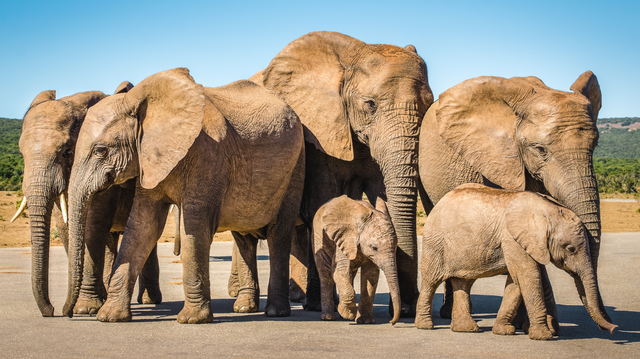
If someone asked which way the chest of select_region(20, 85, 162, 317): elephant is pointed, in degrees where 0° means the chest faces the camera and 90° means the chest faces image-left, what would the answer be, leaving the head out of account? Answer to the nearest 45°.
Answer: approximately 45°

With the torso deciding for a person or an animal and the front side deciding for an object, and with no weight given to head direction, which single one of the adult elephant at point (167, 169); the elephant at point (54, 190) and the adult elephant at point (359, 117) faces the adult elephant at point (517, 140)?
the adult elephant at point (359, 117)

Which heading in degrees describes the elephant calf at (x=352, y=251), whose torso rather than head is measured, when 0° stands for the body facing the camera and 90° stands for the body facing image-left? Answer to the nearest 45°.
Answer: approximately 315°

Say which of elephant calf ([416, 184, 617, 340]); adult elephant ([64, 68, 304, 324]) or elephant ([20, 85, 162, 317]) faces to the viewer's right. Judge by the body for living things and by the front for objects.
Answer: the elephant calf

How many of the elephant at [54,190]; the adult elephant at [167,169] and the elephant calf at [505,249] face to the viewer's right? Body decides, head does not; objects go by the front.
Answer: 1

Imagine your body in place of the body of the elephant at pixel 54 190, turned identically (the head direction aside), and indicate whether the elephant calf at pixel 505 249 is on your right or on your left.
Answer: on your left

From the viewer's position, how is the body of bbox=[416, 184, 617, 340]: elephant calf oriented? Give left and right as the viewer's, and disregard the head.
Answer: facing to the right of the viewer

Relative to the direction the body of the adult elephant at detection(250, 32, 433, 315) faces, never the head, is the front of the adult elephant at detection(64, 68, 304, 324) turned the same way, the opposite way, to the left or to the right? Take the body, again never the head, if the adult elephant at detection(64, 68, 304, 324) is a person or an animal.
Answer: to the right

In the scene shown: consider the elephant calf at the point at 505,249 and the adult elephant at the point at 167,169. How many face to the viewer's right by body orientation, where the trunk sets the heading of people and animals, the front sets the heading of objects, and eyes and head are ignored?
1

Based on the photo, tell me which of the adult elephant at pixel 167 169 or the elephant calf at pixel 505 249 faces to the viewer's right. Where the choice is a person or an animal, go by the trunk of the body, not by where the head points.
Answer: the elephant calf

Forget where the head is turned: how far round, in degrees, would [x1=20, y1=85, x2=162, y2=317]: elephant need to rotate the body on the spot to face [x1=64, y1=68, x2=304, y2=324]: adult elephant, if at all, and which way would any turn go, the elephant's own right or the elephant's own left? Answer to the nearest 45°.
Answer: approximately 90° to the elephant's own left
